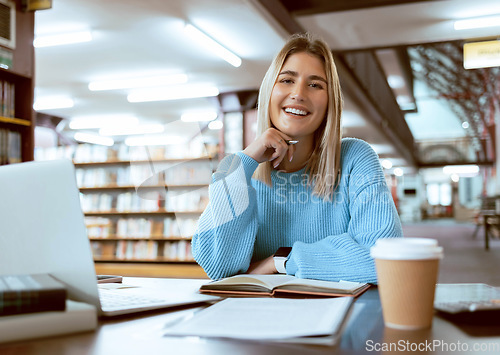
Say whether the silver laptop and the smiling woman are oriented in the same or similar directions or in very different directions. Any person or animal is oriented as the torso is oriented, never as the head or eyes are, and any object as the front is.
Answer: very different directions

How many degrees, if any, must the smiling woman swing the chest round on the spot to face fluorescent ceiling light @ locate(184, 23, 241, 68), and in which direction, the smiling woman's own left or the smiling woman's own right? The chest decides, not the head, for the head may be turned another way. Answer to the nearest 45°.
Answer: approximately 180°

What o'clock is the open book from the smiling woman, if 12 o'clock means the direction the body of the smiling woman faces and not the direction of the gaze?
The open book is roughly at 12 o'clock from the smiling woman.

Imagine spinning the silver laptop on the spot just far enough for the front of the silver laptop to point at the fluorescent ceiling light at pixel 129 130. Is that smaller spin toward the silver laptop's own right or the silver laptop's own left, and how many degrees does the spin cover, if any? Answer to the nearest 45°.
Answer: approximately 45° to the silver laptop's own left

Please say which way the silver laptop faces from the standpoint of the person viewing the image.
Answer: facing away from the viewer and to the right of the viewer

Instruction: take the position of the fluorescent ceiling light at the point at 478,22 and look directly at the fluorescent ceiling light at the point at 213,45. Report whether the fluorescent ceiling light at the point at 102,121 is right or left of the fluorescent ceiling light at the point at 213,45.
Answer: right

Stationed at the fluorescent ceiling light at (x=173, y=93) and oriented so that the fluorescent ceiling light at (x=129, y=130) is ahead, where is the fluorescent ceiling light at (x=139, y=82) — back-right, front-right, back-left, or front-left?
back-left

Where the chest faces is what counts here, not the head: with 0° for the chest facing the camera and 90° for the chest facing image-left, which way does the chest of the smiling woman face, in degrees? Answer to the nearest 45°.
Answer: approximately 0°

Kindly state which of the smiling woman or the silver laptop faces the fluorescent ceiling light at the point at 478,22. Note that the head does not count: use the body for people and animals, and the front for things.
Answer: the silver laptop

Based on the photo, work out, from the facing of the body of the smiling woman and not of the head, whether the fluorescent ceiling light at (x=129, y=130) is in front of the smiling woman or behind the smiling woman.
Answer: behind

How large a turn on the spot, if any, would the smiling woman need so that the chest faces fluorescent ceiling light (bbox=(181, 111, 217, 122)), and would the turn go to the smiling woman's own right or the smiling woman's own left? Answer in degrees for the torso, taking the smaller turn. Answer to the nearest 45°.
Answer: approximately 180°

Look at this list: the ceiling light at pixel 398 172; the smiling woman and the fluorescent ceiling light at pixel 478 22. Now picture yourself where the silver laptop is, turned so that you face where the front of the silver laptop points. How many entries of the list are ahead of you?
3

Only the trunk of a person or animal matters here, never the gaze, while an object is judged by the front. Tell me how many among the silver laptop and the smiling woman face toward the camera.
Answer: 1
